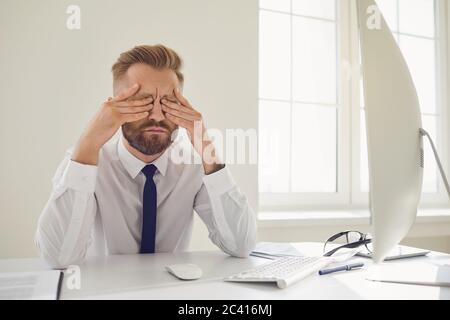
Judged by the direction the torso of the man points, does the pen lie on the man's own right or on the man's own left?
on the man's own left

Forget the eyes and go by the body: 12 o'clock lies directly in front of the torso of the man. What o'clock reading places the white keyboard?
The white keyboard is roughly at 11 o'clock from the man.
